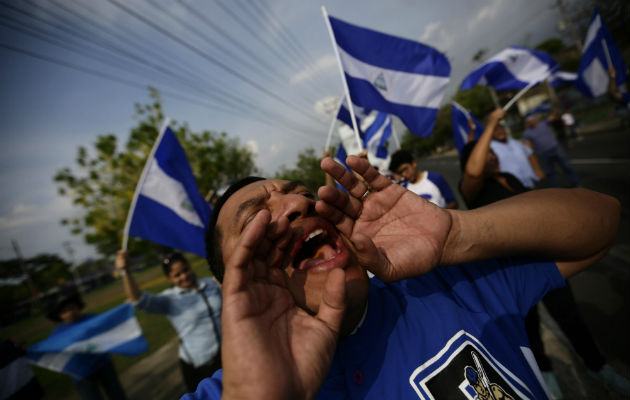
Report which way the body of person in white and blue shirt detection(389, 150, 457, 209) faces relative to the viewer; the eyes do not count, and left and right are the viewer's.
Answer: facing the viewer and to the left of the viewer

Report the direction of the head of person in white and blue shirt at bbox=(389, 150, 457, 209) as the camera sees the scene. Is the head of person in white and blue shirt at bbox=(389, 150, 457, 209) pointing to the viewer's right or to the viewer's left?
to the viewer's left

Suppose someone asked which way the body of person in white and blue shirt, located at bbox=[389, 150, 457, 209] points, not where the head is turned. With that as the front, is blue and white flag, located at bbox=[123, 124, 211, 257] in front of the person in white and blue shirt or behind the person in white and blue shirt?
in front

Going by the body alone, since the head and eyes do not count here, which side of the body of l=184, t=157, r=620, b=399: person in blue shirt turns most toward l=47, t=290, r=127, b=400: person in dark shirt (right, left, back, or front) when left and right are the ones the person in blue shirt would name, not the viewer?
right

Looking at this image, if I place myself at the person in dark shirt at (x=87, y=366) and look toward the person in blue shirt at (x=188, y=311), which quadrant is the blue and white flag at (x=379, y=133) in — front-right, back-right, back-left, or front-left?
front-left

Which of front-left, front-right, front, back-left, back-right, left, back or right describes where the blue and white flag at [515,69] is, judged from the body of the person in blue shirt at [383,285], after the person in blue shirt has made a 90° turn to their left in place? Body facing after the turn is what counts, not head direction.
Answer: front-left

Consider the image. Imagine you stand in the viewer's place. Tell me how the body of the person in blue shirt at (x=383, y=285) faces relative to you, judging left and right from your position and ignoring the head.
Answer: facing the viewer

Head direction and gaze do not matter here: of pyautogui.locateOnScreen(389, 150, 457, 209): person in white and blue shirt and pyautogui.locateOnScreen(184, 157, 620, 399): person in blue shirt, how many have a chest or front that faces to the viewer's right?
0

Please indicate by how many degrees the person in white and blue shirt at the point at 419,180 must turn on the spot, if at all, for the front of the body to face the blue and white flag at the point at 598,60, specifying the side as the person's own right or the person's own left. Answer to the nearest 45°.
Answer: approximately 180°

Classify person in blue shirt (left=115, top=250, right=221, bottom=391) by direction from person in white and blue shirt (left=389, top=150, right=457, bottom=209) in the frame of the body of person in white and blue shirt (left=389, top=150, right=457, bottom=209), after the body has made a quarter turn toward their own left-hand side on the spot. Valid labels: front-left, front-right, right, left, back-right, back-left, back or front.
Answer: right

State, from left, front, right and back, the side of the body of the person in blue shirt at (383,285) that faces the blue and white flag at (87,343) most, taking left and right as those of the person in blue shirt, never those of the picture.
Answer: right

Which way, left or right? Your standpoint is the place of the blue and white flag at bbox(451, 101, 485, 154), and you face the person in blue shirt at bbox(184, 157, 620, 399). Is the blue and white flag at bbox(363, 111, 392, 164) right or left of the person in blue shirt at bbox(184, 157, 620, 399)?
right

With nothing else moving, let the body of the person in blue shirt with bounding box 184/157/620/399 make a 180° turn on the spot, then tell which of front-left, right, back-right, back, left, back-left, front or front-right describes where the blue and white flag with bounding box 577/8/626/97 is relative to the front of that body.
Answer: front-right
